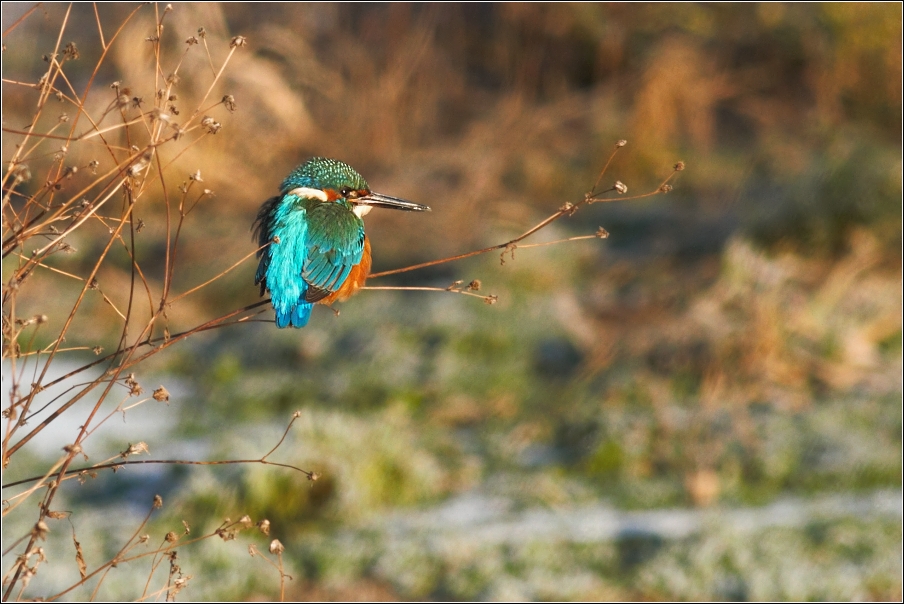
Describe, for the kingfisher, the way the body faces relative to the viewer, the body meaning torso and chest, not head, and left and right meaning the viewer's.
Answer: facing away from the viewer and to the right of the viewer
